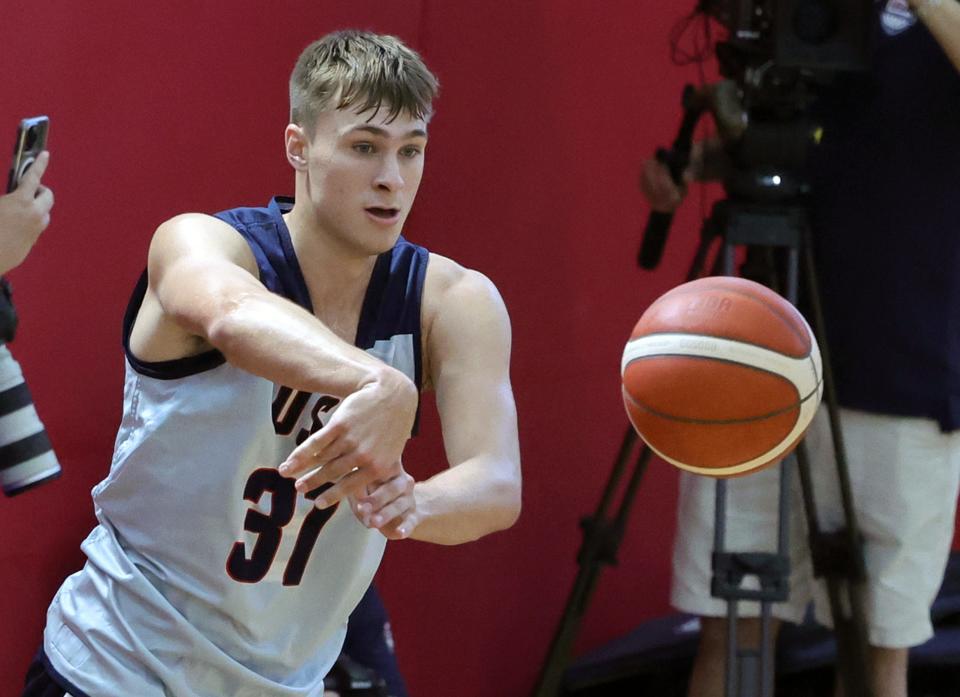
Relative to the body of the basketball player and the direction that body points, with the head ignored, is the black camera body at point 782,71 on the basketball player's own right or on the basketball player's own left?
on the basketball player's own left

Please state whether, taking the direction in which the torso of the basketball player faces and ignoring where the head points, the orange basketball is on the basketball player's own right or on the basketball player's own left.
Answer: on the basketball player's own left

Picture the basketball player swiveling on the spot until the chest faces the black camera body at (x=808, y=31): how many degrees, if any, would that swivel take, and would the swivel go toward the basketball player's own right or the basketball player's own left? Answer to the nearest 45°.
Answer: approximately 90° to the basketball player's own left
